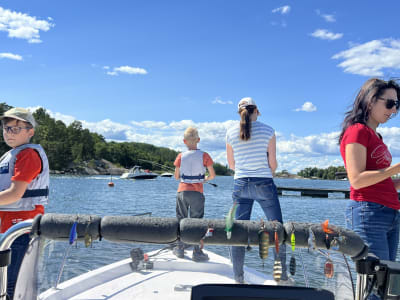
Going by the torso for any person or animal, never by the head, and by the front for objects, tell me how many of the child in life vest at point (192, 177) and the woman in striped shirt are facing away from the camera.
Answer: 2

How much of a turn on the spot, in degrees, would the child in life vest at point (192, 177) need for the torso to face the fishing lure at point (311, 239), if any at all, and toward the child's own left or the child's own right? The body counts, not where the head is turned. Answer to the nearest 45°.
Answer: approximately 180°

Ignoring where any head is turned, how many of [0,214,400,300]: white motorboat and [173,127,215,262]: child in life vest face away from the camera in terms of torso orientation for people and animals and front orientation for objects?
2

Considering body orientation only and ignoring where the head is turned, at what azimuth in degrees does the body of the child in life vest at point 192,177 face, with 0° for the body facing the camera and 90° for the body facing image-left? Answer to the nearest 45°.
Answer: approximately 180°

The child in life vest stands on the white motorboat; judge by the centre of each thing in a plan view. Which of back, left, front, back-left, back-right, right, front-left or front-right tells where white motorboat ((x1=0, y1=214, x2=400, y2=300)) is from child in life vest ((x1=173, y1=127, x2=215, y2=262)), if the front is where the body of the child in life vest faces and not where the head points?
back

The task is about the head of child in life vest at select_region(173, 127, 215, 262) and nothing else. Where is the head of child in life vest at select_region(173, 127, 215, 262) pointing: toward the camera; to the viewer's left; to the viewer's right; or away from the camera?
away from the camera

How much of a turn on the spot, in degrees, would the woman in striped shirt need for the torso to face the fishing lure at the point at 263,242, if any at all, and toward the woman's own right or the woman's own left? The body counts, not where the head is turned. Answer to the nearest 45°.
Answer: approximately 180°

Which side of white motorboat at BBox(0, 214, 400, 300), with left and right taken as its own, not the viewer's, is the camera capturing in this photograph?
back

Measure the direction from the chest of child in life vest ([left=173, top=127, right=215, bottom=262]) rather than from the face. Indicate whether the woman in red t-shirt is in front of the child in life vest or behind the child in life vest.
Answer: behind

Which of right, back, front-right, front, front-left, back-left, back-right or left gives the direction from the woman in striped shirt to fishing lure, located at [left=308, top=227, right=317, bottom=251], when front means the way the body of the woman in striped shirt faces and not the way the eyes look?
back

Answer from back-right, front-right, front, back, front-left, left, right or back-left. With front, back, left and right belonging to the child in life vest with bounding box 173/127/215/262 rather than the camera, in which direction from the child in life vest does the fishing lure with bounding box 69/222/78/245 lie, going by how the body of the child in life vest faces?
back

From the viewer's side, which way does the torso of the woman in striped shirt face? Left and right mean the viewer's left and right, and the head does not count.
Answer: facing away from the viewer

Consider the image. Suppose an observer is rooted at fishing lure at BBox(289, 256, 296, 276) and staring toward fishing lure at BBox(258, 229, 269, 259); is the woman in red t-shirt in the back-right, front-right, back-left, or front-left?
back-right
